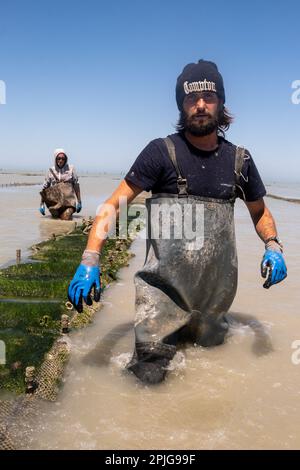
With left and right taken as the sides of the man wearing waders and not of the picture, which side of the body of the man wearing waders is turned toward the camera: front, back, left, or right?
front
